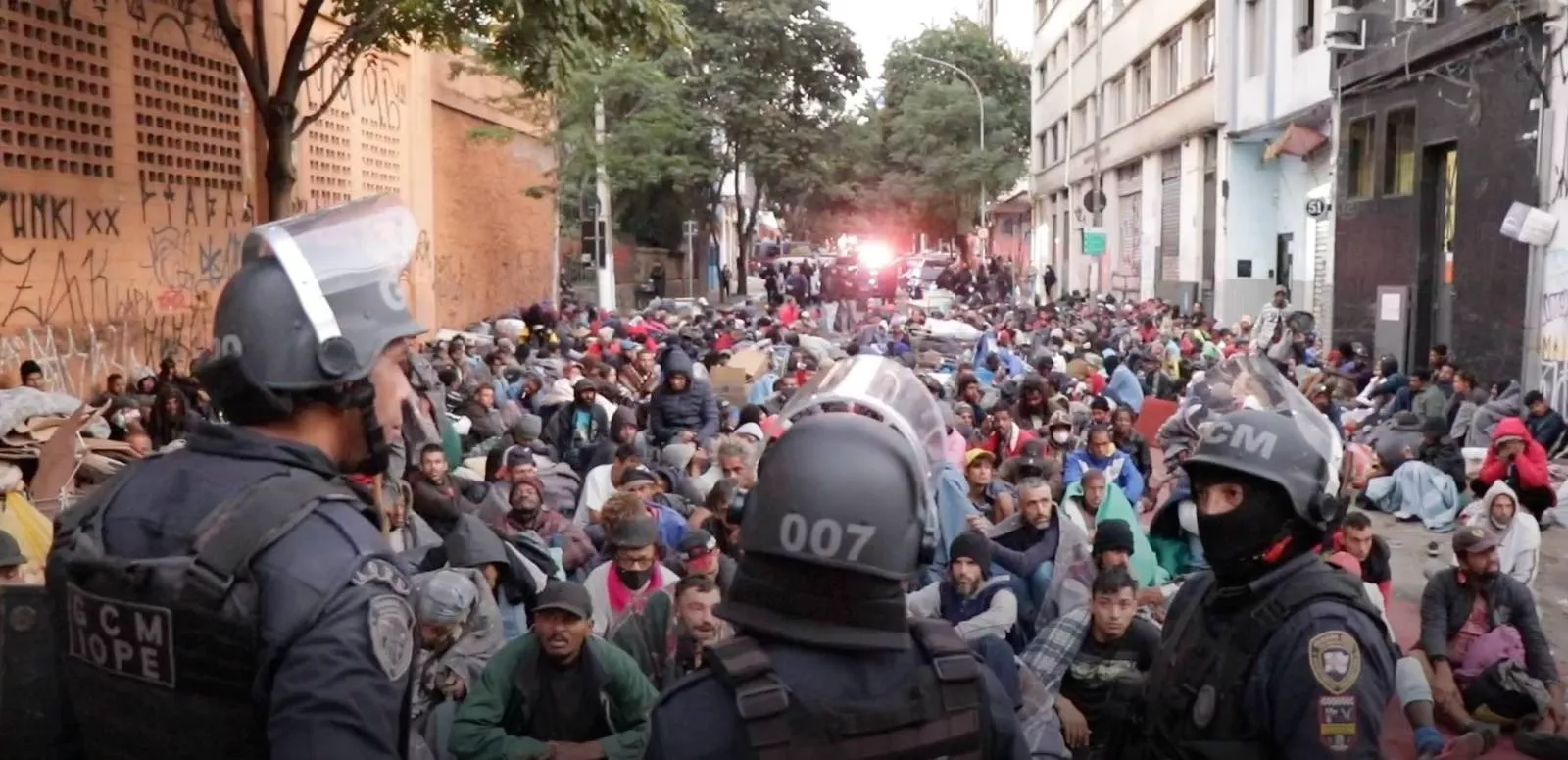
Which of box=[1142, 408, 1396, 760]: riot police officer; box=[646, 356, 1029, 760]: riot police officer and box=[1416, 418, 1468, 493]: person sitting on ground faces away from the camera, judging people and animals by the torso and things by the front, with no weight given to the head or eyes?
box=[646, 356, 1029, 760]: riot police officer

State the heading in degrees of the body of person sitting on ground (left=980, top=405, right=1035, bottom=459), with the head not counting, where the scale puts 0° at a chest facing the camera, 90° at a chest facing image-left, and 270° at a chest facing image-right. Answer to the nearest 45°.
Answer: approximately 0°

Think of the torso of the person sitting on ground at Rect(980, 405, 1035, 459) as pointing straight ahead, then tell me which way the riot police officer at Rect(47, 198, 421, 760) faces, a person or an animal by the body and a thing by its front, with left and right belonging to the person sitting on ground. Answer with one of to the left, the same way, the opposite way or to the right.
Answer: the opposite way

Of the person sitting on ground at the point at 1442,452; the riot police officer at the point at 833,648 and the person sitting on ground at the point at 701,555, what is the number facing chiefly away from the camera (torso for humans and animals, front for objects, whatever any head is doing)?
1

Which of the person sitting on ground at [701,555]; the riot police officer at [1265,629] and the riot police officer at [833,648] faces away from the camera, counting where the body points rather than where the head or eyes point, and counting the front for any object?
the riot police officer at [833,648]

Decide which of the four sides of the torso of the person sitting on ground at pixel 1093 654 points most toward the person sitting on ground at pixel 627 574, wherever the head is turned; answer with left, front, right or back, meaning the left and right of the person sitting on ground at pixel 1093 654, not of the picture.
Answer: right

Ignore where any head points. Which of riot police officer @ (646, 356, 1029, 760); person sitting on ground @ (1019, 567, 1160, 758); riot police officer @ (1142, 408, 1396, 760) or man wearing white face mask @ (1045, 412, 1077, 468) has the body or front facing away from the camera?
riot police officer @ (646, 356, 1029, 760)

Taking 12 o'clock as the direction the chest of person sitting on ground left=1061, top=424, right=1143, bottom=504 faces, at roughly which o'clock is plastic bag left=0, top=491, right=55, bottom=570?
The plastic bag is roughly at 2 o'clock from the person sitting on ground.

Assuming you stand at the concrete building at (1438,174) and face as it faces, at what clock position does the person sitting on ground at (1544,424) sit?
The person sitting on ground is roughly at 10 o'clock from the concrete building.

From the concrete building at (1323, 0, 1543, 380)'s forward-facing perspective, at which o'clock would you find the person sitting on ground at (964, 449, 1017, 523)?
The person sitting on ground is roughly at 11 o'clock from the concrete building.

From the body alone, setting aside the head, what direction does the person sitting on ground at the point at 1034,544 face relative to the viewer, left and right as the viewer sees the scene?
facing the viewer

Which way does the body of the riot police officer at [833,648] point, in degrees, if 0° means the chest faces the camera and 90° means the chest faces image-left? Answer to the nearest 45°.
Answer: approximately 180°

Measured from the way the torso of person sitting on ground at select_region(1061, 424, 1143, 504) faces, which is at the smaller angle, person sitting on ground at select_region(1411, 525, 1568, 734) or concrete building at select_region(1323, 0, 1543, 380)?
the person sitting on ground

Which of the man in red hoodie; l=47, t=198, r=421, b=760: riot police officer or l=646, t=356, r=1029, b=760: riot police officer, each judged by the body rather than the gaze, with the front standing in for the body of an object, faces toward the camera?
the man in red hoodie

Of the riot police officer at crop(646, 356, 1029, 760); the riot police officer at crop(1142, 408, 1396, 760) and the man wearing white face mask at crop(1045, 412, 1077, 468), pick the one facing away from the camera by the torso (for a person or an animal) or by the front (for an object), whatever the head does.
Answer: the riot police officer at crop(646, 356, 1029, 760)

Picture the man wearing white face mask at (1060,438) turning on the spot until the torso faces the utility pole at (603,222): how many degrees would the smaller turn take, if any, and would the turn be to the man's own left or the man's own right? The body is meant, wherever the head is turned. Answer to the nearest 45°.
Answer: approximately 135° to the man's own right
